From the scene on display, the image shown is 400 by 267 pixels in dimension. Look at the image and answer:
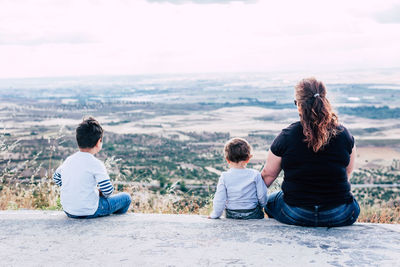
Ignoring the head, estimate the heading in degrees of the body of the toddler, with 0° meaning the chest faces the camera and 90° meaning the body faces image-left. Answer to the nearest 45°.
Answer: approximately 180°

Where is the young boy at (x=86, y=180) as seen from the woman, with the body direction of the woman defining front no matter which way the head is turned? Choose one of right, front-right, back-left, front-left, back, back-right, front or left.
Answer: left

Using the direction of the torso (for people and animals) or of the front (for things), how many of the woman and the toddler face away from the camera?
2

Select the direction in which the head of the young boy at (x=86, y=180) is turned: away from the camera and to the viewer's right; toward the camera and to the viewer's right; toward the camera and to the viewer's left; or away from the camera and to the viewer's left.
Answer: away from the camera and to the viewer's right

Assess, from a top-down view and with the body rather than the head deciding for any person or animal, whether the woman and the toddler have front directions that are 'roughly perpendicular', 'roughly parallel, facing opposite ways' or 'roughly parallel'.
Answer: roughly parallel

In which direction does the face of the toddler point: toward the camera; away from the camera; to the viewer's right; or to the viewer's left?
away from the camera

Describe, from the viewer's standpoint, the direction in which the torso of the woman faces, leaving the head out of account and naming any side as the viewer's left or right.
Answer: facing away from the viewer

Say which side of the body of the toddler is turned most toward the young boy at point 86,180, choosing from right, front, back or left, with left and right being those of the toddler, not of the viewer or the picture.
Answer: left
